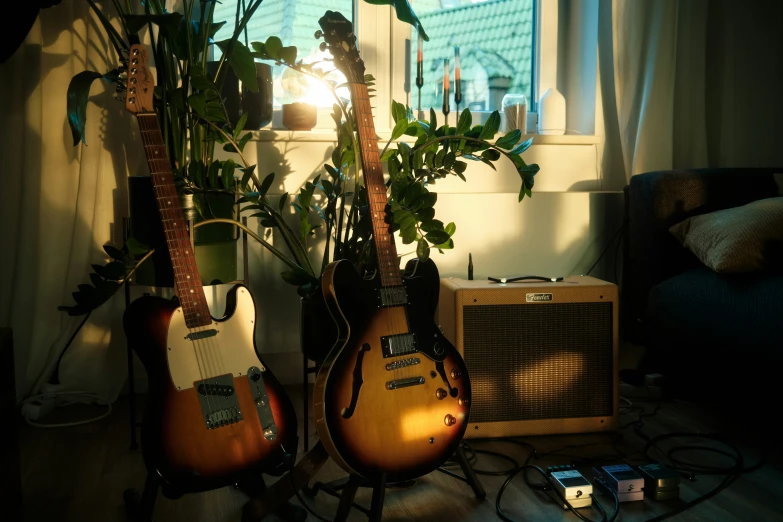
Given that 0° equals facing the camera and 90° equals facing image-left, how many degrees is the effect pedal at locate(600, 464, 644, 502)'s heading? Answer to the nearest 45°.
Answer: approximately 315°

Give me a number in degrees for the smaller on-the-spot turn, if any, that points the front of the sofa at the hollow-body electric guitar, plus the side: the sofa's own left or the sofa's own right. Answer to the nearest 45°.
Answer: approximately 45° to the sofa's own right

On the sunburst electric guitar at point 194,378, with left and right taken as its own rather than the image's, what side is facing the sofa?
left

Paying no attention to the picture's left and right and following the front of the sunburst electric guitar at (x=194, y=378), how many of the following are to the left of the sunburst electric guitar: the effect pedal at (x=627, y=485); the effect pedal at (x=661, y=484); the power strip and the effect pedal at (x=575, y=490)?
3

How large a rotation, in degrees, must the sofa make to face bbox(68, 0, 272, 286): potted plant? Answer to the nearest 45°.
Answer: approximately 45° to its right

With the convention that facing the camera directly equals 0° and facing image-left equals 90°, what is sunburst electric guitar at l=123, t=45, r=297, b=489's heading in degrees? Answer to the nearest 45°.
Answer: approximately 0°

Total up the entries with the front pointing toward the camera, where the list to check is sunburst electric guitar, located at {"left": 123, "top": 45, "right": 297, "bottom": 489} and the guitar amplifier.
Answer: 2

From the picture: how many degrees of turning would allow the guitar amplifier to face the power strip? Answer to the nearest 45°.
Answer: approximately 90° to its right
